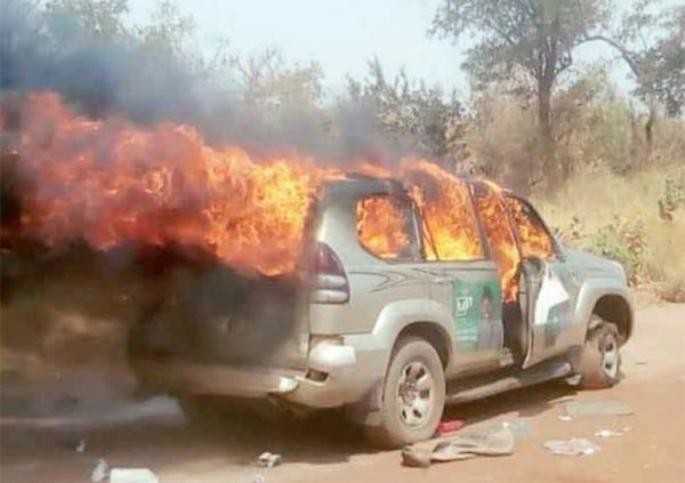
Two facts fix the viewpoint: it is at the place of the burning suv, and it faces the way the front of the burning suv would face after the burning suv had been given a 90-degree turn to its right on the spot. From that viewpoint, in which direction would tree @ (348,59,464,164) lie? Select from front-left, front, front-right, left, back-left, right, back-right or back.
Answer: back-left

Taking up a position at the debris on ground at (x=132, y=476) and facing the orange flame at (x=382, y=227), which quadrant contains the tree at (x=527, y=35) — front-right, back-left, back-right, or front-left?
front-left

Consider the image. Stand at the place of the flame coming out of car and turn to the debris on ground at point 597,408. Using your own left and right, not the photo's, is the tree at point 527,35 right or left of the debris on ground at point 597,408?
left

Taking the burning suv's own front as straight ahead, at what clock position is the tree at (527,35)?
The tree is roughly at 11 o'clock from the burning suv.

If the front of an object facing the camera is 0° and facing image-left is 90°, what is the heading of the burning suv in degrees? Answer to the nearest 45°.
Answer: approximately 225°
